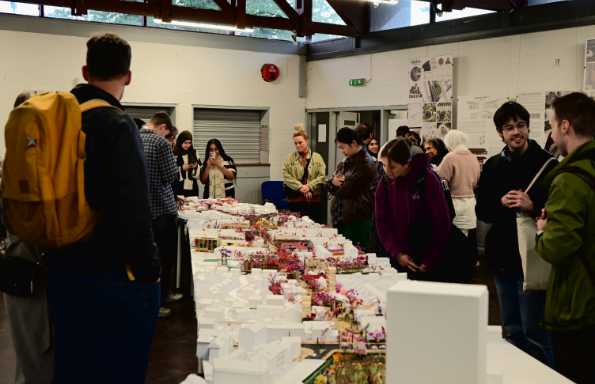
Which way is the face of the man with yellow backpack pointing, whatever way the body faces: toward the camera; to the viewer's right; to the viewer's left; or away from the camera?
away from the camera

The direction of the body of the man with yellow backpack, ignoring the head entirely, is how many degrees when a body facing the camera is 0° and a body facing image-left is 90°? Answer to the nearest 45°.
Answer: approximately 225°

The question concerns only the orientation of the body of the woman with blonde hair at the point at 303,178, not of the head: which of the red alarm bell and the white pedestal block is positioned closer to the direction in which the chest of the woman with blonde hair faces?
the white pedestal block

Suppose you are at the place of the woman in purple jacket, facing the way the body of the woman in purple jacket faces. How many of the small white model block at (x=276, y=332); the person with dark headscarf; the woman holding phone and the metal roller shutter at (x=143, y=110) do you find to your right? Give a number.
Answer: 3

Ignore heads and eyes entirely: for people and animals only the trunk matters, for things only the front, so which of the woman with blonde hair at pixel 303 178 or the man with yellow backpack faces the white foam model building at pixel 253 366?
the woman with blonde hair

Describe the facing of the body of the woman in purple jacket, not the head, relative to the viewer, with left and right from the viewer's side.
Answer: facing the viewer and to the left of the viewer

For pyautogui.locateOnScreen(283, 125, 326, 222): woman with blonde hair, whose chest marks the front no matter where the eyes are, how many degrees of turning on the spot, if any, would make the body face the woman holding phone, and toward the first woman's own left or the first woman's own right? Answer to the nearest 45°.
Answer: approximately 135° to the first woman's own right

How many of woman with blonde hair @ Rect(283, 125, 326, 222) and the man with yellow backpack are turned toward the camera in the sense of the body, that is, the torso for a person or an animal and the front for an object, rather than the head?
1

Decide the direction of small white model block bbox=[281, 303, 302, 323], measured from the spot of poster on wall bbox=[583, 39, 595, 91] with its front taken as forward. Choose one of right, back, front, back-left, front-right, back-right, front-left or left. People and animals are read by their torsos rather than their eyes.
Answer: front-left

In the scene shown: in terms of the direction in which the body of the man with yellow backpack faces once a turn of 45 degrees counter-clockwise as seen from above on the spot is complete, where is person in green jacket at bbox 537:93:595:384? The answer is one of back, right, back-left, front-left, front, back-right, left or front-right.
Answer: right

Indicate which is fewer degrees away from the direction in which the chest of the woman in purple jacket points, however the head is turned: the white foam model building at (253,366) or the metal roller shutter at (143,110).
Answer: the white foam model building

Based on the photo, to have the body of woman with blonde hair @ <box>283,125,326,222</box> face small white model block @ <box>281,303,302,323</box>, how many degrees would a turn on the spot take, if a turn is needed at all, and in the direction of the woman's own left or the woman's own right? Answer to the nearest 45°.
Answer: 0° — they already face it

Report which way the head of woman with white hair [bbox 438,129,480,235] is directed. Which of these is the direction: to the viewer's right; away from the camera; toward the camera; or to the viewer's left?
away from the camera

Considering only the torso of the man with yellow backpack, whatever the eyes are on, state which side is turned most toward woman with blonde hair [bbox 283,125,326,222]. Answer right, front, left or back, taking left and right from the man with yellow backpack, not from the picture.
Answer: front

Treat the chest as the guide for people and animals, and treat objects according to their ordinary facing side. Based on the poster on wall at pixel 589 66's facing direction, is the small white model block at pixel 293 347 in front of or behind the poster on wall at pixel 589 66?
in front

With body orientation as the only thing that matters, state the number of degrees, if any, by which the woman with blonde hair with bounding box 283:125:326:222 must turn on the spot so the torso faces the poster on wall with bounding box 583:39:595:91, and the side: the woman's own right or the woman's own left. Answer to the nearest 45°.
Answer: approximately 90° to the woman's own left

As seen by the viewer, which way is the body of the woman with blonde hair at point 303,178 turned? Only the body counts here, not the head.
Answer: toward the camera
